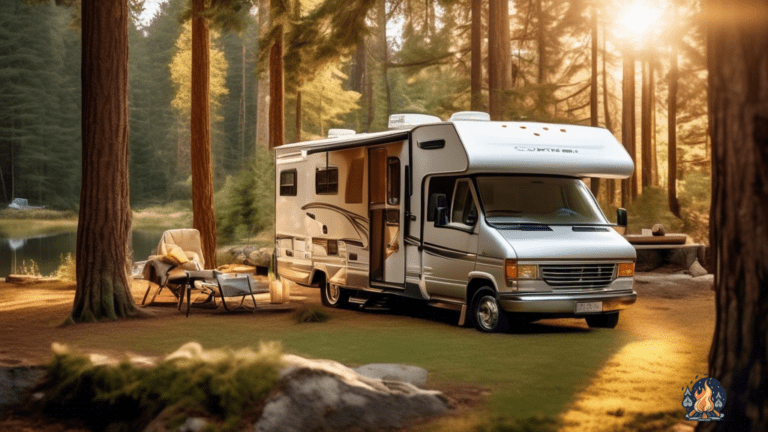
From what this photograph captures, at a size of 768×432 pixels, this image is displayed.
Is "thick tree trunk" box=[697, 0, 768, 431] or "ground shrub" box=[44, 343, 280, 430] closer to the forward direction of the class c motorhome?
the thick tree trunk

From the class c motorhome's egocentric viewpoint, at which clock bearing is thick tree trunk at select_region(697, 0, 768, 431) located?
The thick tree trunk is roughly at 1 o'clock from the class c motorhome.

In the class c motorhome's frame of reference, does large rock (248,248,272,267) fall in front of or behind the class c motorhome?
behind

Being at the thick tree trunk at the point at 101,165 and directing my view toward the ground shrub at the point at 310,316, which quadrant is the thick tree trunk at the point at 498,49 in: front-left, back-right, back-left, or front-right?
front-left

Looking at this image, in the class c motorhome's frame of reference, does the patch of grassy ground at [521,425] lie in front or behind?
in front

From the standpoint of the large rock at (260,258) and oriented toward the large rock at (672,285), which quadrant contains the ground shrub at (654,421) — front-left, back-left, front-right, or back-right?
front-right

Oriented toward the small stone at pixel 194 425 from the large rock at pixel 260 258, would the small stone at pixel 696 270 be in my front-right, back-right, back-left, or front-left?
front-left

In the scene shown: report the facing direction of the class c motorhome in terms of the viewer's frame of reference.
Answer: facing the viewer and to the right of the viewer

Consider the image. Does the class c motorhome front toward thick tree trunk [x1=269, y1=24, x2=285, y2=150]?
no

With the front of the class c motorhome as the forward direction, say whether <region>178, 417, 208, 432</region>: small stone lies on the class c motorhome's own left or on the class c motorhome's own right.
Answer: on the class c motorhome's own right

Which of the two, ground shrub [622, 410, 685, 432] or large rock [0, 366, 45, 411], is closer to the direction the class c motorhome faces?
the ground shrub

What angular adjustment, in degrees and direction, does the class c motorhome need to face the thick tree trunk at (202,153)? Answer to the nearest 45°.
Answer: approximately 180°

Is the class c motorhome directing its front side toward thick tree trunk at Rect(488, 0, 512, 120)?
no

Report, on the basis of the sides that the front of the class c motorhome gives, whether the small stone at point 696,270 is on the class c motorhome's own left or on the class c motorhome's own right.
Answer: on the class c motorhome's own left

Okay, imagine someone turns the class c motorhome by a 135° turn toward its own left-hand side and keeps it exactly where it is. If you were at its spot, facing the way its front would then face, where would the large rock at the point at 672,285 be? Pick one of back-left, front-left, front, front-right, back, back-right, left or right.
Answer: front-right
